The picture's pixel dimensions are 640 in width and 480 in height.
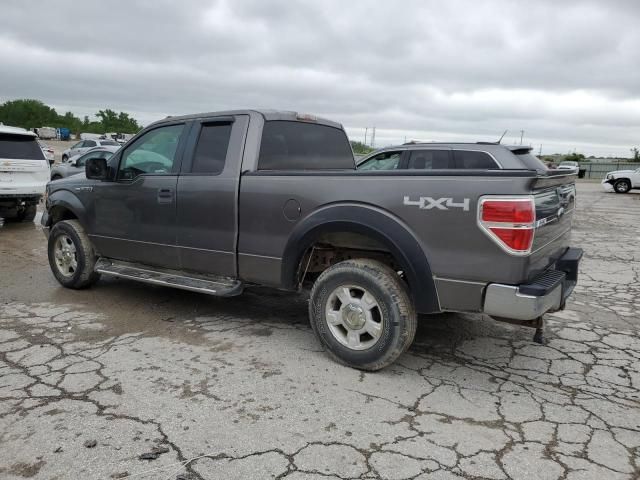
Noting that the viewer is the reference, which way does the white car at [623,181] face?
facing to the left of the viewer

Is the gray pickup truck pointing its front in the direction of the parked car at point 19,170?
yes

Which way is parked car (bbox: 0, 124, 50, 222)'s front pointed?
away from the camera

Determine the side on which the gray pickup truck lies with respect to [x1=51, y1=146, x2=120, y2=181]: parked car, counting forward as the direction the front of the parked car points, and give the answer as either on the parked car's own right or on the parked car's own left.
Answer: on the parked car's own left

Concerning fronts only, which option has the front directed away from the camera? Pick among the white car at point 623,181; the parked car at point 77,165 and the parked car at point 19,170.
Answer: the parked car at point 19,170

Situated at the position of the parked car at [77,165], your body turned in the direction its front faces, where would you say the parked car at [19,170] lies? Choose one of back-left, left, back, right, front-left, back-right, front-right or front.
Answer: front-left

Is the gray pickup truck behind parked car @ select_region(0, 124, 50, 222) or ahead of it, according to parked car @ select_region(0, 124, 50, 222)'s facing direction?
behind

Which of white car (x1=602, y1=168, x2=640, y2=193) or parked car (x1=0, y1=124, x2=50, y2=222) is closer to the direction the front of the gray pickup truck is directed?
the parked car

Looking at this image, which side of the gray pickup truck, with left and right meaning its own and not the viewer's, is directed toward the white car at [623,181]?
right

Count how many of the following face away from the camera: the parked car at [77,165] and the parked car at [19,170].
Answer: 1

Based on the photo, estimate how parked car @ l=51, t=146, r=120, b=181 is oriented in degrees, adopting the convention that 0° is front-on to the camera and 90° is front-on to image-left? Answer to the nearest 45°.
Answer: approximately 45°

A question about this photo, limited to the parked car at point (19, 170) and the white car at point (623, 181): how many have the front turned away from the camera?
1

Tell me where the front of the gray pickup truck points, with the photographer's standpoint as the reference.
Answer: facing away from the viewer and to the left of the viewer
